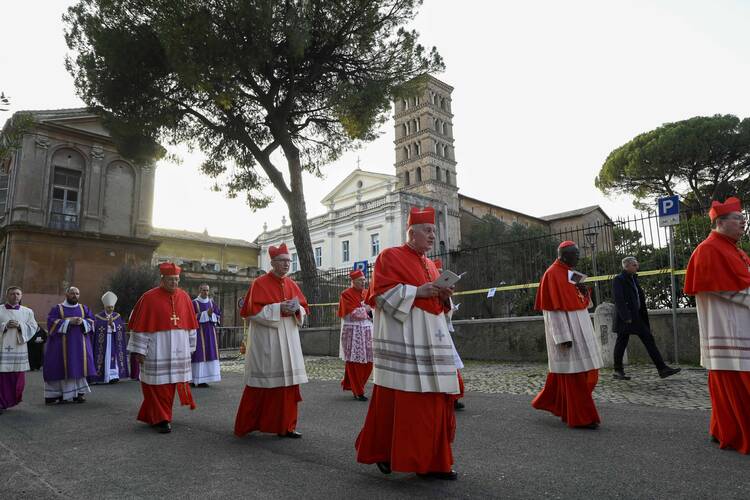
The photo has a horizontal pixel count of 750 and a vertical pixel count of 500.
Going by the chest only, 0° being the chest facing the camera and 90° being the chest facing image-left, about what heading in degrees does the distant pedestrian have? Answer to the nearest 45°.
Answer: approximately 270°

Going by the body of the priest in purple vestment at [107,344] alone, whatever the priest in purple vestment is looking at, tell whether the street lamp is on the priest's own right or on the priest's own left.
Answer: on the priest's own left

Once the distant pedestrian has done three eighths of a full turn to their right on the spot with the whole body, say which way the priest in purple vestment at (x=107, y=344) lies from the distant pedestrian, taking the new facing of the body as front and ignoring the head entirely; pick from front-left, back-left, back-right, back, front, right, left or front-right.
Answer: front-right

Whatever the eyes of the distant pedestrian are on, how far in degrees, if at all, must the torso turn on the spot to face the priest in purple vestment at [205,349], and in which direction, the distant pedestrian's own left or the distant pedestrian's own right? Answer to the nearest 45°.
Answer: approximately 180°

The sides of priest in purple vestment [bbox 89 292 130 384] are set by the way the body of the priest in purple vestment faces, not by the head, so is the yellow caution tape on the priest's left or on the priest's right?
on the priest's left

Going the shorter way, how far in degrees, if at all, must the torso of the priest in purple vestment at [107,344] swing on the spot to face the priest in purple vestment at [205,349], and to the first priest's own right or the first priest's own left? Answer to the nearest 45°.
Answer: approximately 45° to the first priest's own left

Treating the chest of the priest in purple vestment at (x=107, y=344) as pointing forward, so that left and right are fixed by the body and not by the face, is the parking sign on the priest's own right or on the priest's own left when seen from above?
on the priest's own left

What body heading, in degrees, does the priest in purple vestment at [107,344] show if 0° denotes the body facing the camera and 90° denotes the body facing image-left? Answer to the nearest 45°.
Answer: approximately 0°

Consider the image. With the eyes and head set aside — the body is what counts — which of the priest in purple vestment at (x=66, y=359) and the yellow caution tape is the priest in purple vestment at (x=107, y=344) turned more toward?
the priest in purple vestment

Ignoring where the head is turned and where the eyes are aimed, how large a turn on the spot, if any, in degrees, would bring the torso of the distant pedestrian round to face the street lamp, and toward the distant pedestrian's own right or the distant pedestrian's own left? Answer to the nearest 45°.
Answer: approximately 90° to the distant pedestrian's own left
